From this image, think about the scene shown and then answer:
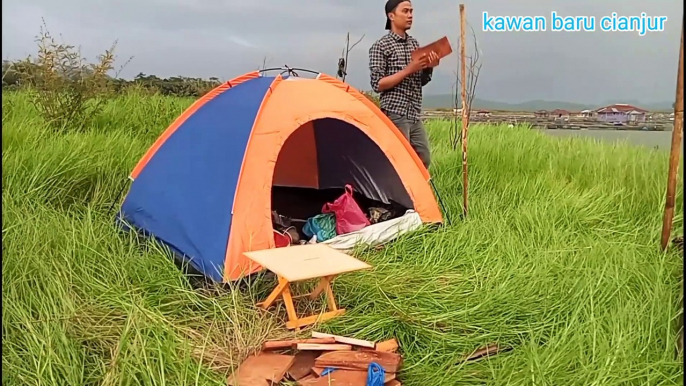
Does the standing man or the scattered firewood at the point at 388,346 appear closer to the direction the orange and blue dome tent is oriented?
the scattered firewood

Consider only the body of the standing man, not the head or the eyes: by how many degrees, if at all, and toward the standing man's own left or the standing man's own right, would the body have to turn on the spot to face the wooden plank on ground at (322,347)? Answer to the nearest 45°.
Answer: approximately 45° to the standing man's own right

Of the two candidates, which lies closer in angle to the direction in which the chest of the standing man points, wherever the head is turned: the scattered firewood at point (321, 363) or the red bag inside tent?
the scattered firewood

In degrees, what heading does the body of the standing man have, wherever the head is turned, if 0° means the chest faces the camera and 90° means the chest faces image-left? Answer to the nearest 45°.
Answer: approximately 315°

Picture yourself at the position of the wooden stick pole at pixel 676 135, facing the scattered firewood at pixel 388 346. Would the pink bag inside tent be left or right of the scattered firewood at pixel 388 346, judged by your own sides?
right

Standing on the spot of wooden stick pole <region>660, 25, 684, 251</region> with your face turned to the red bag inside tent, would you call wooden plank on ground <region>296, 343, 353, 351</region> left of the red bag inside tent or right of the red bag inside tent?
left

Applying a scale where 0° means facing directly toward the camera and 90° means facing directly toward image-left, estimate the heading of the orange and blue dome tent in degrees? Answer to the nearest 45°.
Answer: approximately 315°
